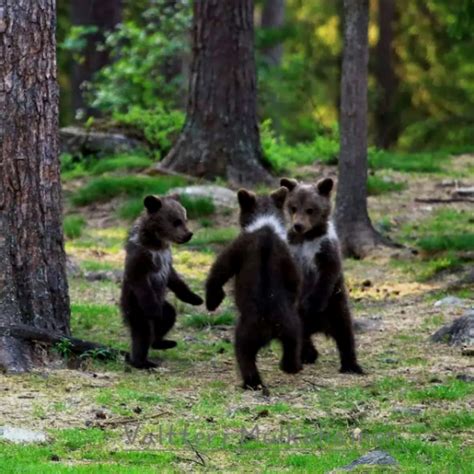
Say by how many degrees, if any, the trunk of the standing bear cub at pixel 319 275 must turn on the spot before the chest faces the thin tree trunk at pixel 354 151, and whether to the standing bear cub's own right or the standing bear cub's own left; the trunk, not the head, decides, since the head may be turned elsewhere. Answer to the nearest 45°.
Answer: approximately 135° to the standing bear cub's own right

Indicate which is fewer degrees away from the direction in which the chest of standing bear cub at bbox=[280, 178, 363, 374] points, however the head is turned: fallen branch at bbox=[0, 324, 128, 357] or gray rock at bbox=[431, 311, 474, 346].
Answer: the fallen branch

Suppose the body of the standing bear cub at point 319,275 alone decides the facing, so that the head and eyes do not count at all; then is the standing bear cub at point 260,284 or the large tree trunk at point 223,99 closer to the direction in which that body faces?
the standing bear cub

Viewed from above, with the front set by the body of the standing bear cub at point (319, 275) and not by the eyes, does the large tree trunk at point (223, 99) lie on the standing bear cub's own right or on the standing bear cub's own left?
on the standing bear cub's own right

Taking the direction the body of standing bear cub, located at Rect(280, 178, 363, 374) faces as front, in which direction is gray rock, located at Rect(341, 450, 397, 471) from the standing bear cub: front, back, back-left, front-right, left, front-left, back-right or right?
front-left

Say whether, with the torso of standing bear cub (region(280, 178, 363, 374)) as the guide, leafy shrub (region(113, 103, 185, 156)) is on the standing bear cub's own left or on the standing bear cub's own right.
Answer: on the standing bear cub's own right

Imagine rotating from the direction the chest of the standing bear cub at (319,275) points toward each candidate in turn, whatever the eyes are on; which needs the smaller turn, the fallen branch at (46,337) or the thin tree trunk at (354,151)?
the fallen branch

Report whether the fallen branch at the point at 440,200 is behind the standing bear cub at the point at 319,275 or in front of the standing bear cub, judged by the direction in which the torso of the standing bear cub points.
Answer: behind

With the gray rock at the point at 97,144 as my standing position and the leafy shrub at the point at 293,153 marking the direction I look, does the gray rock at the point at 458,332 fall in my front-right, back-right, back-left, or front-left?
front-right

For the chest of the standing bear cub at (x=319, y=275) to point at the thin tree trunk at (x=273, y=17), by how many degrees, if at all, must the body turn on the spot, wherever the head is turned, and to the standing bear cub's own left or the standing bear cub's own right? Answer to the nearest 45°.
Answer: approximately 135° to the standing bear cub's own right

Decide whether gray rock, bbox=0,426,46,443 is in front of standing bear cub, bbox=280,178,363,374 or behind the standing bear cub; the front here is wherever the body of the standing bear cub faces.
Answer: in front

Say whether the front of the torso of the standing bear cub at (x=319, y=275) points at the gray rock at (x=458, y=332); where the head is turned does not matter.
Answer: no

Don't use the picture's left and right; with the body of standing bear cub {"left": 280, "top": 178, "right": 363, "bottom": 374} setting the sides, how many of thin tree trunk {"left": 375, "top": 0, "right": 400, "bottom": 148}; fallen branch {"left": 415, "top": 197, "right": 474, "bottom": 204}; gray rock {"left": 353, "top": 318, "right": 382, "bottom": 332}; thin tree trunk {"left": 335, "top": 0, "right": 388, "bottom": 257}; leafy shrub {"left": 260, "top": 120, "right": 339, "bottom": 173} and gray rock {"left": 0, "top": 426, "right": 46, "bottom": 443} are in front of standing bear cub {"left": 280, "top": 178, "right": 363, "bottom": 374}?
1

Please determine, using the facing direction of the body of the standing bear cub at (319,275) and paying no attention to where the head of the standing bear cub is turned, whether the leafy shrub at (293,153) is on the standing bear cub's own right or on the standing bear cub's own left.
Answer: on the standing bear cub's own right

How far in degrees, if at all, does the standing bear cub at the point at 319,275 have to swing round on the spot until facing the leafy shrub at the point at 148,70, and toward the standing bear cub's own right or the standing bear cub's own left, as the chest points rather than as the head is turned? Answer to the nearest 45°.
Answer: approximately 135° to the standing bear cub's own right
